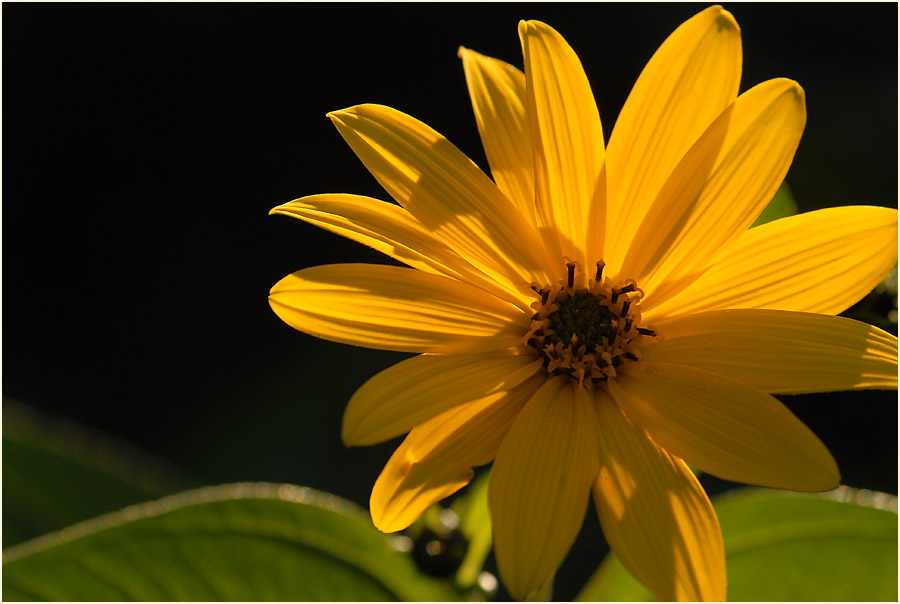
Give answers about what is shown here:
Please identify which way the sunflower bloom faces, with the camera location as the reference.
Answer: facing the viewer

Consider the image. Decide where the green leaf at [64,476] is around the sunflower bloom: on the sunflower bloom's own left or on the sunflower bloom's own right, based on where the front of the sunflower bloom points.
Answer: on the sunflower bloom's own right

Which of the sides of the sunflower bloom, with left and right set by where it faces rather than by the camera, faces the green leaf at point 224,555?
right
